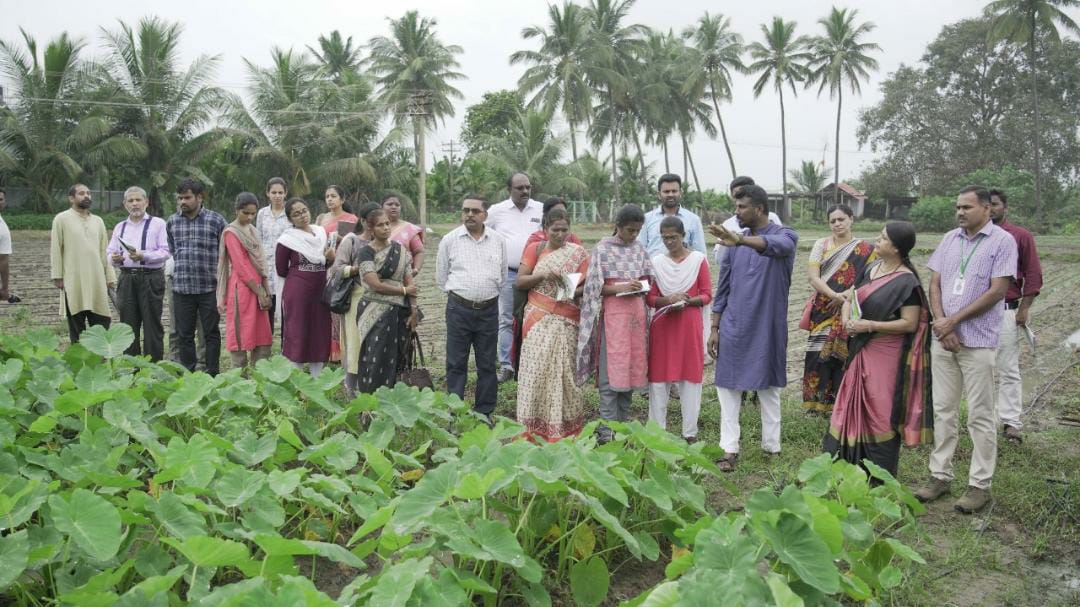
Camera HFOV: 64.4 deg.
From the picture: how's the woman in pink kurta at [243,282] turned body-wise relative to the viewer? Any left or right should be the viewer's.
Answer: facing the viewer and to the right of the viewer

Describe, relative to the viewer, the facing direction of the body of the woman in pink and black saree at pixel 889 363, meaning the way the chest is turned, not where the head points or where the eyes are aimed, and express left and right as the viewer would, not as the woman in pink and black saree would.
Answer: facing the viewer and to the left of the viewer

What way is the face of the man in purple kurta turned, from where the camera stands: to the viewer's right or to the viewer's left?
to the viewer's left

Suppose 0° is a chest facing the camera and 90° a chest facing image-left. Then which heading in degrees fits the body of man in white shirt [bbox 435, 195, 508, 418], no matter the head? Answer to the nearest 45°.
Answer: approximately 0°

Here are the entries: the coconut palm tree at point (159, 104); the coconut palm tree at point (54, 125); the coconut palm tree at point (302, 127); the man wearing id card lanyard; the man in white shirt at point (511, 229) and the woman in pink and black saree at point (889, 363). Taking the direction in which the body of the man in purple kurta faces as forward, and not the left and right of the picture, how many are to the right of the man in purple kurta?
4

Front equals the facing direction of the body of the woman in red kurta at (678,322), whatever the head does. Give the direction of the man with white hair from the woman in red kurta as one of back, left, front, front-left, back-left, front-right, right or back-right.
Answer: right

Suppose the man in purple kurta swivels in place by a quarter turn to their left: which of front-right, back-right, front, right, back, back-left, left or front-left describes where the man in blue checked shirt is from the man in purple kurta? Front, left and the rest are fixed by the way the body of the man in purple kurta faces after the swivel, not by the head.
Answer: back-right

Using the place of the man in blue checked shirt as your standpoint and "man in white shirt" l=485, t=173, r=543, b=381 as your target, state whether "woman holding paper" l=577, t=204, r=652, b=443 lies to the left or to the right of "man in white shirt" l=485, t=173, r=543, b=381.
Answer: right

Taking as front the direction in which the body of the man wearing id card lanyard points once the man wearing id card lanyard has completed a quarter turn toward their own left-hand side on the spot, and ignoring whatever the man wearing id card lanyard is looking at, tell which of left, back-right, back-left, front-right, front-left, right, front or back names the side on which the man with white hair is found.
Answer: back-right

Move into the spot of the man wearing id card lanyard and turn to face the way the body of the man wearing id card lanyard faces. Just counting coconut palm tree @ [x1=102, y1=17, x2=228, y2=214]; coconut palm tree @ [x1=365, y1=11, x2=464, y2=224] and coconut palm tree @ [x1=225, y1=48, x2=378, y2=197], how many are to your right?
3

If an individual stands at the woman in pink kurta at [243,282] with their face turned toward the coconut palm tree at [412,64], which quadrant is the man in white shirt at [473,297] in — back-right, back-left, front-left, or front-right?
back-right

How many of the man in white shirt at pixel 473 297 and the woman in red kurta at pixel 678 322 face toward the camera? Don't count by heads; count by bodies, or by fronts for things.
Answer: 2
